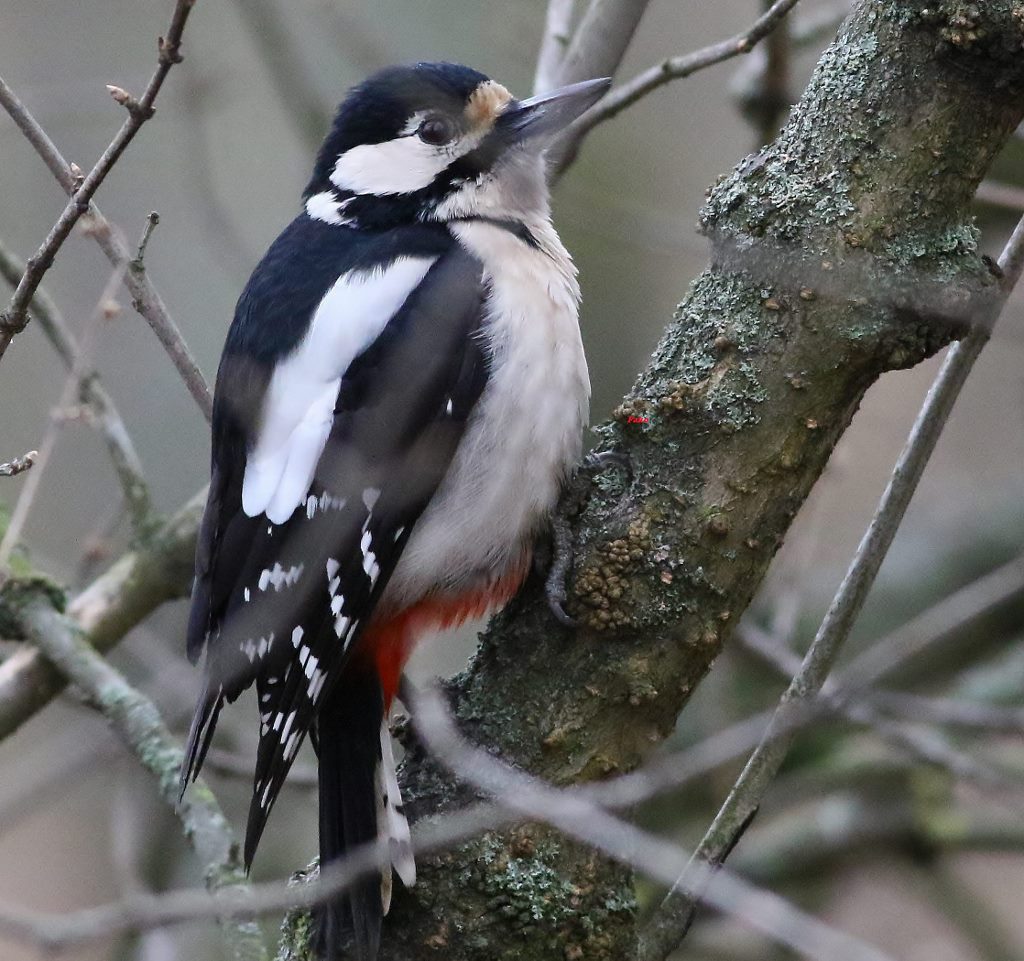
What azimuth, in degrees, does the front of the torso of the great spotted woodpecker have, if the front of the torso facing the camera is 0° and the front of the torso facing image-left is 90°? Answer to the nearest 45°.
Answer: approximately 270°

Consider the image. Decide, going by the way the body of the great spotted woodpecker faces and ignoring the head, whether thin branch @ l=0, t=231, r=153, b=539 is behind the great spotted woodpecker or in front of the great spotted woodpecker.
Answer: behind

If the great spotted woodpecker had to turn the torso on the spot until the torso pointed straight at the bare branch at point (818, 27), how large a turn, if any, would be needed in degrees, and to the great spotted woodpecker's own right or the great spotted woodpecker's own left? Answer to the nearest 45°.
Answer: approximately 45° to the great spotted woodpecker's own left

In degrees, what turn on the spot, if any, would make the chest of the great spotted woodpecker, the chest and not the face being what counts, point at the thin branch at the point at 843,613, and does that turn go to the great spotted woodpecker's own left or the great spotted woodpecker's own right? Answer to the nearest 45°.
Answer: approximately 45° to the great spotted woodpecker's own right

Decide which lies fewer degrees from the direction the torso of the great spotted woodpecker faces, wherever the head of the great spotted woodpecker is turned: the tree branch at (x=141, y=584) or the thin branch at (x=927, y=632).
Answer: the thin branch

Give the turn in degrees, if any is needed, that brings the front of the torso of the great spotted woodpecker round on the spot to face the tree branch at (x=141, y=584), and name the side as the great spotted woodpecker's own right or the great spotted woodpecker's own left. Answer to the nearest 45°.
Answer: approximately 135° to the great spotted woodpecker's own left

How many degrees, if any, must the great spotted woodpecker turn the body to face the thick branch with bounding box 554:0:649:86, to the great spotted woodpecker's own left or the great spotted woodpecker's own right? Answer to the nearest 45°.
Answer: approximately 45° to the great spotted woodpecker's own left

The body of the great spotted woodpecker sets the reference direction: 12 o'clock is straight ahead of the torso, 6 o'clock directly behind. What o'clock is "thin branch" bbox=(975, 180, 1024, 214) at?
The thin branch is roughly at 11 o'clock from the great spotted woodpecker.

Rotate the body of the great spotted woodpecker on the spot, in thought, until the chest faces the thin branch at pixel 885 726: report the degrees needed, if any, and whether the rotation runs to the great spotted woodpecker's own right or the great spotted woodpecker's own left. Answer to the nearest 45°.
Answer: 0° — it already faces it
